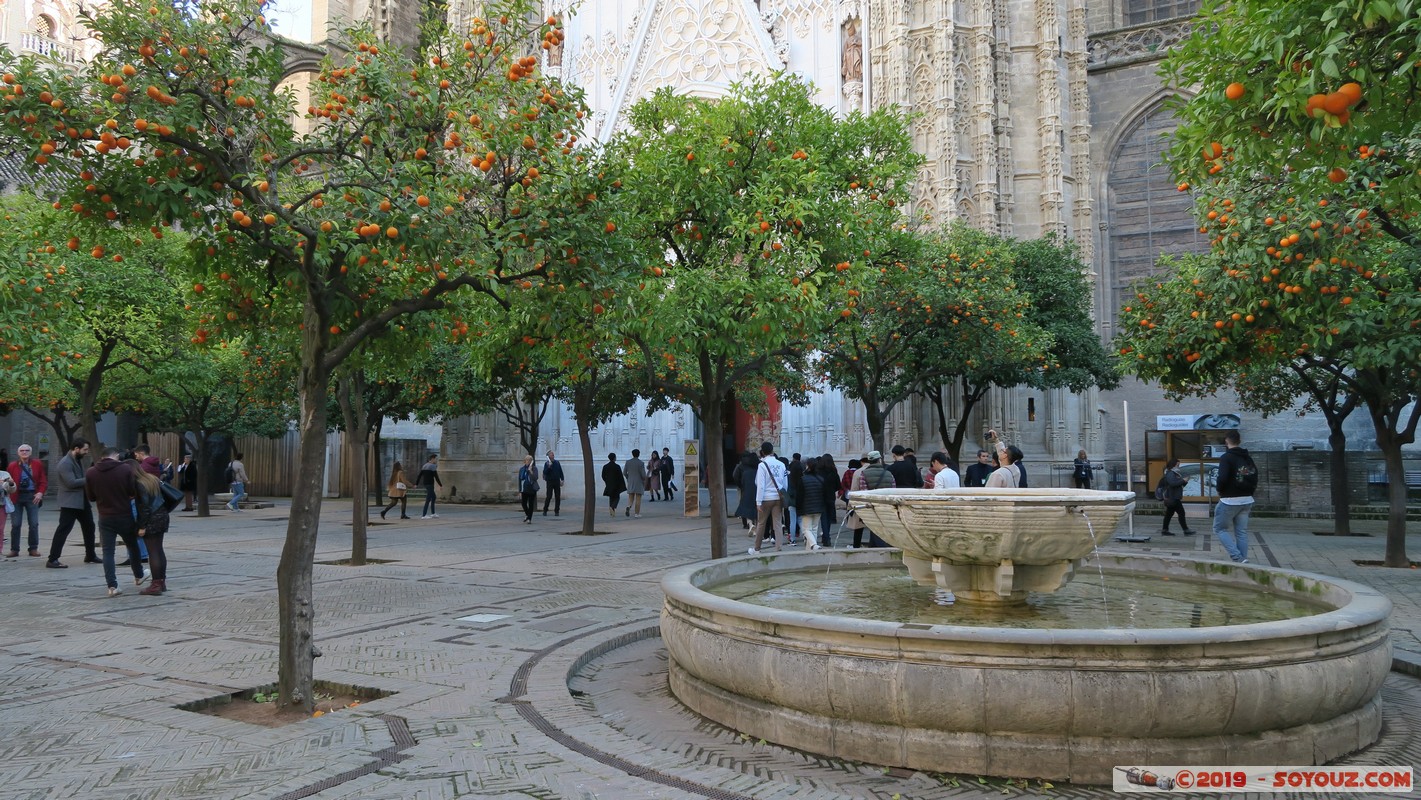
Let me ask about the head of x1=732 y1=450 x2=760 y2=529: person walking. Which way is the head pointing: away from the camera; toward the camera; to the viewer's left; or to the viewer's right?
away from the camera

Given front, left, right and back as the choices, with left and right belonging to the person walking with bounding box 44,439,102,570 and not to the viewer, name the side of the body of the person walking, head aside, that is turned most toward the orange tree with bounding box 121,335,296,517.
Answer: left

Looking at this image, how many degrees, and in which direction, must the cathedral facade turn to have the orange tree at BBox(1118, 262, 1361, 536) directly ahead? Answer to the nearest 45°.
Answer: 0° — it already faces it

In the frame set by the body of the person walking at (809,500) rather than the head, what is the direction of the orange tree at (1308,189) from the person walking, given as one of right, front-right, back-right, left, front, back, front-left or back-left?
back-right

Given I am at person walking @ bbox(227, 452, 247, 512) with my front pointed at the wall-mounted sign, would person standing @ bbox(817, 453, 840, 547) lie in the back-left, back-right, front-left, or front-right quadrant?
front-right

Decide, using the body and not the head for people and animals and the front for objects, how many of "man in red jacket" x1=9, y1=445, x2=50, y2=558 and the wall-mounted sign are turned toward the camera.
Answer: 2

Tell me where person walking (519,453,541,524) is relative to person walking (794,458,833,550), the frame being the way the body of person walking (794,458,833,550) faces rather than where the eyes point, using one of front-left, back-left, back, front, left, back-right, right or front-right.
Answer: front-left

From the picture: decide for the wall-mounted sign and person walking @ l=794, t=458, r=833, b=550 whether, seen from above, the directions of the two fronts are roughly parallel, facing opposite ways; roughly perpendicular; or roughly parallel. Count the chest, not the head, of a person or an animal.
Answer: roughly parallel, facing opposite ways

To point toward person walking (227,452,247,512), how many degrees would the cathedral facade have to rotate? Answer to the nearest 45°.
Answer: approximately 90° to its right

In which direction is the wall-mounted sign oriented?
toward the camera

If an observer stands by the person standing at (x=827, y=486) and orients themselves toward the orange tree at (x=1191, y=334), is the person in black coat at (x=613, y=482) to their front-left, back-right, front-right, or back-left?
back-left

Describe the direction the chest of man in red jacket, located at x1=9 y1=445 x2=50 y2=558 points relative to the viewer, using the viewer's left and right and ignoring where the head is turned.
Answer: facing the viewer

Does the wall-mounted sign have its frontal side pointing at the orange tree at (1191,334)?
yes

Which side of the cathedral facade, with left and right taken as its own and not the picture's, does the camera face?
front
